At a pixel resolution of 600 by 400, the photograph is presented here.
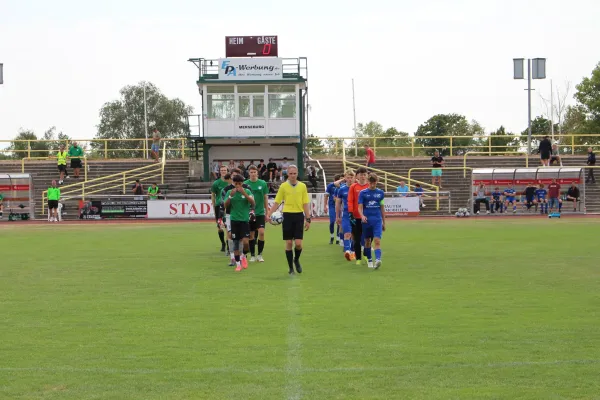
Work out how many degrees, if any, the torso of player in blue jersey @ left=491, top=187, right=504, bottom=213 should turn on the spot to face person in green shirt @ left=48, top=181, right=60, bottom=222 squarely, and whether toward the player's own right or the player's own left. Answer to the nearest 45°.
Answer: approximately 90° to the player's own right

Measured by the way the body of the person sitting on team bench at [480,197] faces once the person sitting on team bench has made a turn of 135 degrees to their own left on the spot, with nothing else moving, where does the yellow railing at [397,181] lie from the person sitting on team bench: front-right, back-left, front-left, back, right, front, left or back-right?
left

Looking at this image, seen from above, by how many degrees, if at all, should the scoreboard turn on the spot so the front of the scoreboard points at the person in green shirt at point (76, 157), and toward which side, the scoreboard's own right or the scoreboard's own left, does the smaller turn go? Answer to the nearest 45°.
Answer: approximately 90° to the scoreboard's own right

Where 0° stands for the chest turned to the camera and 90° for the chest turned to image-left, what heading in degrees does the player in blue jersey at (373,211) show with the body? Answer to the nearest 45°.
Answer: approximately 0°

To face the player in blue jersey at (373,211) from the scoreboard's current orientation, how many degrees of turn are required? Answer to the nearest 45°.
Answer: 0° — it already faces them

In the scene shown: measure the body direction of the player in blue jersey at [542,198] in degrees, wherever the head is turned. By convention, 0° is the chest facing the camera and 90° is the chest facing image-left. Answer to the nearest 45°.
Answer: approximately 0°
